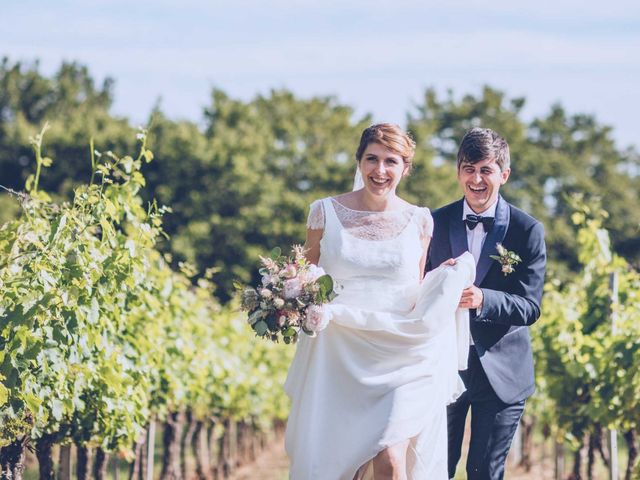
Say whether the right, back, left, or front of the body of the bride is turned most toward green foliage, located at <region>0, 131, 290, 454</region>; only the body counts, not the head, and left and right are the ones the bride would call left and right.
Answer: right

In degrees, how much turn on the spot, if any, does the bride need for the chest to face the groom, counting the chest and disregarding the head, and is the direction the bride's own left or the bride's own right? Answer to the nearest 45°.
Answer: approximately 90° to the bride's own left

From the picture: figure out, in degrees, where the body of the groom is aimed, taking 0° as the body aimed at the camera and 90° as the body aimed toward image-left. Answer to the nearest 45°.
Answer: approximately 45°

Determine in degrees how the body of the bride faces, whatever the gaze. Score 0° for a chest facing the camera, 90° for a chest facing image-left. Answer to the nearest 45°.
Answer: approximately 0°
